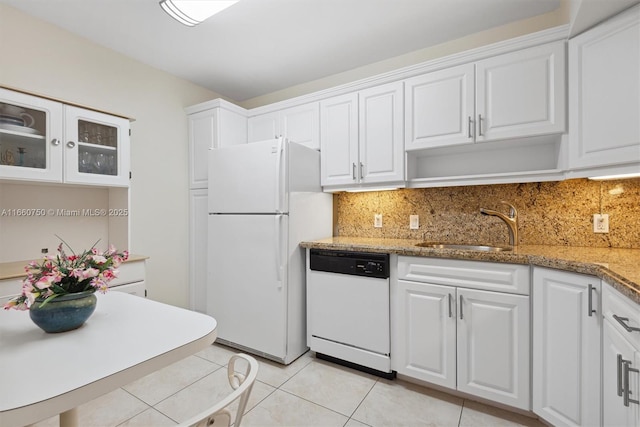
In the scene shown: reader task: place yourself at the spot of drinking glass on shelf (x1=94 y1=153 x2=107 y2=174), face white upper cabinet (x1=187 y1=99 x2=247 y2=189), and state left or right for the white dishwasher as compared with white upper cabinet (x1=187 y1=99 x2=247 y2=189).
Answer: right

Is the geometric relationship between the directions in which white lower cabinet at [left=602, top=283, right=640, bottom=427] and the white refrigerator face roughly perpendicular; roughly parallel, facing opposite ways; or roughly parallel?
roughly perpendicular

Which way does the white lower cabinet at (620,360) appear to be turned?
to the viewer's left

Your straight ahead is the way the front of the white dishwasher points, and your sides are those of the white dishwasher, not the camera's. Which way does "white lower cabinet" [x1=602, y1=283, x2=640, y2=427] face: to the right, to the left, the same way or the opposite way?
to the right

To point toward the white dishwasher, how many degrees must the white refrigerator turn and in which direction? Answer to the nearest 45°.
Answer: approximately 90° to its left
